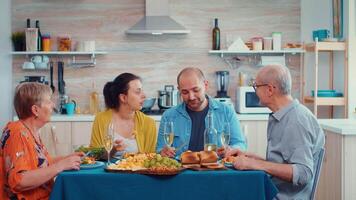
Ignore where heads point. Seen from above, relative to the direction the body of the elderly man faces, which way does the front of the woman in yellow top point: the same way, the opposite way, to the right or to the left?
to the left

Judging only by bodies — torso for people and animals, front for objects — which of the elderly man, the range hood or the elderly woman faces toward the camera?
the range hood

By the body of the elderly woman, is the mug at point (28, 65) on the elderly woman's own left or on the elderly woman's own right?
on the elderly woman's own left

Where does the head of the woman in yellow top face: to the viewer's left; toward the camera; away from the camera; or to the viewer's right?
to the viewer's right

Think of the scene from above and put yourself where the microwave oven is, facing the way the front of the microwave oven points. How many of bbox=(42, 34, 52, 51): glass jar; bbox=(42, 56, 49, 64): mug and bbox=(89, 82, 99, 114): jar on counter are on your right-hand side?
3

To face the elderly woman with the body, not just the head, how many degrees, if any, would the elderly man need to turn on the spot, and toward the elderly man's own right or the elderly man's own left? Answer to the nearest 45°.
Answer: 0° — they already face them

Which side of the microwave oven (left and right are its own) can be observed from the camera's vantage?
front

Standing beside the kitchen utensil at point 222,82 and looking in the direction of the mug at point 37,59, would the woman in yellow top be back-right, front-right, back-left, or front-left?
front-left

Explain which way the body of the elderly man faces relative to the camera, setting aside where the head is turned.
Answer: to the viewer's left

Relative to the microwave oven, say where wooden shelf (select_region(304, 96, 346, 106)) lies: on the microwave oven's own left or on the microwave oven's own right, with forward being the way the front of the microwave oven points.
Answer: on the microwave oven's own left

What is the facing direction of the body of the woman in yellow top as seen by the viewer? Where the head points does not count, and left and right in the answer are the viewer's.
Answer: facing the viewer

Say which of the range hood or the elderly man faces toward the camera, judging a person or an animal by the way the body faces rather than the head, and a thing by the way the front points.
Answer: the range hood

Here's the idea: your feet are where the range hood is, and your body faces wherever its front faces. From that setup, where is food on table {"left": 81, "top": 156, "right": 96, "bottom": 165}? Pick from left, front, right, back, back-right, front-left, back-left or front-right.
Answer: front
